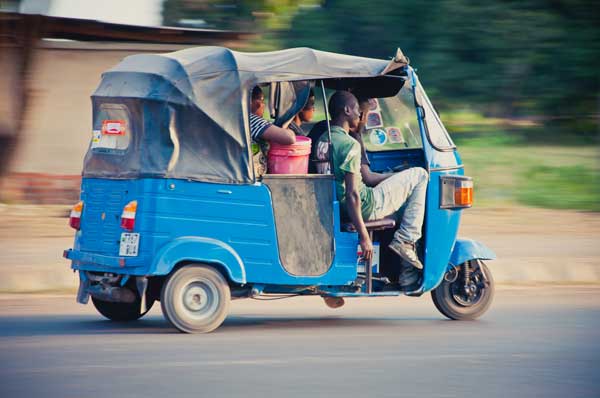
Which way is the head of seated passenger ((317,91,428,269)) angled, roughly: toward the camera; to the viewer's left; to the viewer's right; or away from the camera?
to the viewer's right

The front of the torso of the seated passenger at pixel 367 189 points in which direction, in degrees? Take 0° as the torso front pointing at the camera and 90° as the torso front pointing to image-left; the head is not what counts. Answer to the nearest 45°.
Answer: approximately 270°

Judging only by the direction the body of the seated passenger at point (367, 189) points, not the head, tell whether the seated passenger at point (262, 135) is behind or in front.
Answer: behind
